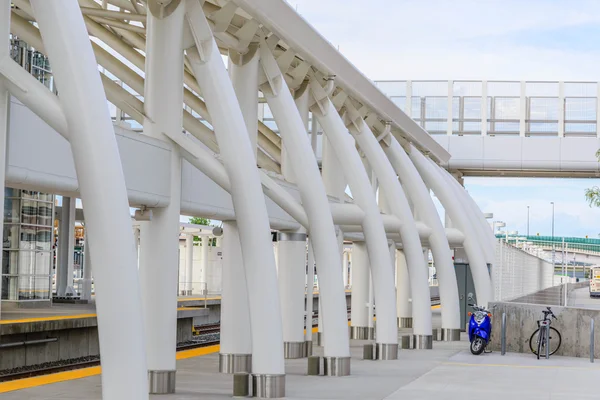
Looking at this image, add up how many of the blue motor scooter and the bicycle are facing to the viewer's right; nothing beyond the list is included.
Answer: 0

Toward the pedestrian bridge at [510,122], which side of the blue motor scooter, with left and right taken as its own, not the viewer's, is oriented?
back

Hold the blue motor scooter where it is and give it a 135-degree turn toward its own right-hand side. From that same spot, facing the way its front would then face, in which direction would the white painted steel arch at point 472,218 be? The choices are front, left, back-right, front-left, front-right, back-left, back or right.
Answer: front-right

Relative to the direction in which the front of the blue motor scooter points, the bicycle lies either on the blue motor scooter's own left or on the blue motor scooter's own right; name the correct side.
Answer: on the blue motor scooter's own left

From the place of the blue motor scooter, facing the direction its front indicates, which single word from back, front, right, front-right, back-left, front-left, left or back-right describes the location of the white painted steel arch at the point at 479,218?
back

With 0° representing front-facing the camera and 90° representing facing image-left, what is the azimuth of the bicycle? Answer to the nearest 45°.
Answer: approximately 180°

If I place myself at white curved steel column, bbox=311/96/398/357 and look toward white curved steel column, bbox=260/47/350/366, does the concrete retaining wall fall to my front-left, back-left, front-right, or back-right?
back-left

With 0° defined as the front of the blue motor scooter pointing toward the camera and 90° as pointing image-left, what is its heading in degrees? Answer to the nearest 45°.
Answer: approximately 0°
